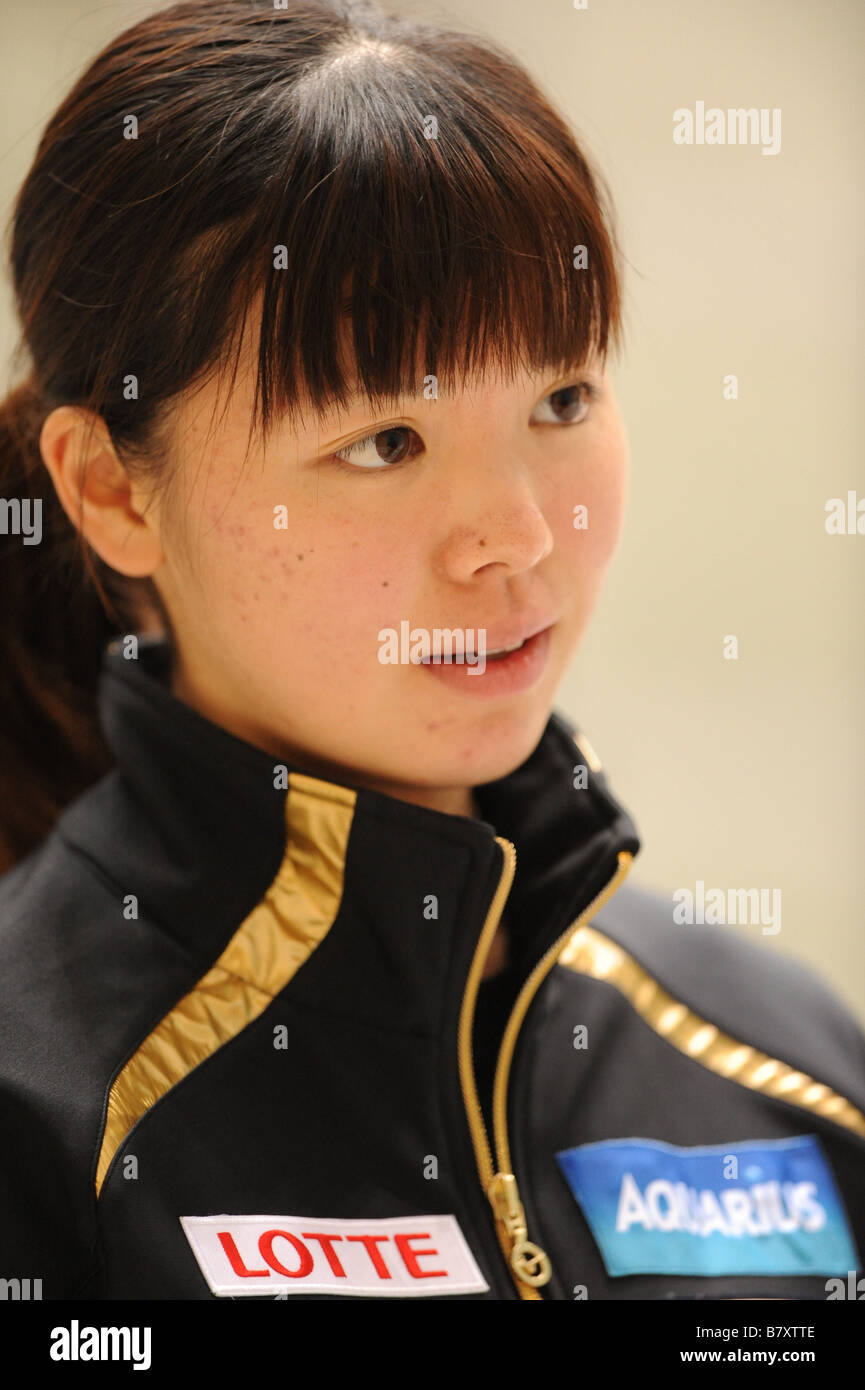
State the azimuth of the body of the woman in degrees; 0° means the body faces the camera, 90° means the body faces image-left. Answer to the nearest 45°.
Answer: approximately 315°
